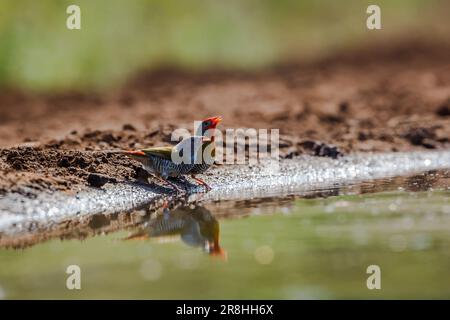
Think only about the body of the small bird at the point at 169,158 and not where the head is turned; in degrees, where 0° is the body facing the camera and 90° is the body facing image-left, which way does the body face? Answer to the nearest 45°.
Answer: approximately 270°
